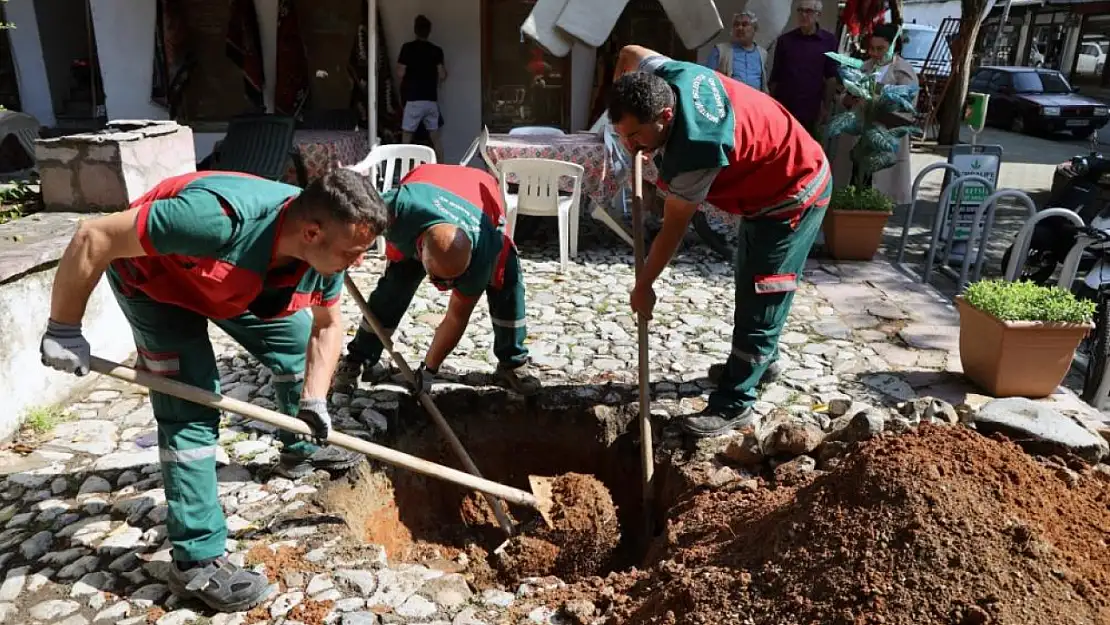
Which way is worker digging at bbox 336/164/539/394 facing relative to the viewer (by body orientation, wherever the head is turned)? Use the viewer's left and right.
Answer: facing the viewer

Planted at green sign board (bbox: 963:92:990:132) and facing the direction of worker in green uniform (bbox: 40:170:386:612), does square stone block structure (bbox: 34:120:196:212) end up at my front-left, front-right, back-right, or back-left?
front-right

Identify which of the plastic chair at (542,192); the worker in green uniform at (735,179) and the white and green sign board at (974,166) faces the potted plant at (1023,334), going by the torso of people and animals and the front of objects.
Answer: the white and green sign board

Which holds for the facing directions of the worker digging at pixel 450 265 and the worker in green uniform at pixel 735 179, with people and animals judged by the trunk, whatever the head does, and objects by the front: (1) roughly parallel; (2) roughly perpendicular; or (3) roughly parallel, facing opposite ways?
roughly perpendicular

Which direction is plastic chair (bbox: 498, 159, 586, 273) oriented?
away from the camera

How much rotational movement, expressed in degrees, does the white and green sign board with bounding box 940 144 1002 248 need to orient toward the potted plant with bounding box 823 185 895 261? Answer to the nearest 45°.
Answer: approximately 45° to its right

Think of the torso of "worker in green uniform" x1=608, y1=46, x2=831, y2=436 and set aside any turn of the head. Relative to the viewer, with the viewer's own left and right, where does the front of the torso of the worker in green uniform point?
facing to the left of the viewer

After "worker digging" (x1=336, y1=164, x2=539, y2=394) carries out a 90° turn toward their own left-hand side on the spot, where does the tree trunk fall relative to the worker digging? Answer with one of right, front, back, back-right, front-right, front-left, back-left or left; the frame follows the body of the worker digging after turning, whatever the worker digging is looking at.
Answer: front-left

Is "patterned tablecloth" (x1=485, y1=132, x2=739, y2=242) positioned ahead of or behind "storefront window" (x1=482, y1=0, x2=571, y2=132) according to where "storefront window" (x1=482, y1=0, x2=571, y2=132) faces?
ahead

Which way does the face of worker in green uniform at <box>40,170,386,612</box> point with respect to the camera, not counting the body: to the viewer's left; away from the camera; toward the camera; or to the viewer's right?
to the viewer's right

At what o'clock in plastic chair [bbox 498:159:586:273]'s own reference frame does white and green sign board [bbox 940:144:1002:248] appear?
The white and green sign board is roughly at 3 o'clock from the plastic chair.

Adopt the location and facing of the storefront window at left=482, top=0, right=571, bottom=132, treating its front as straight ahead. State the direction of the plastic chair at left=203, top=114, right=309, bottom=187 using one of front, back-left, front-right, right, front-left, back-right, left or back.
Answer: front-right

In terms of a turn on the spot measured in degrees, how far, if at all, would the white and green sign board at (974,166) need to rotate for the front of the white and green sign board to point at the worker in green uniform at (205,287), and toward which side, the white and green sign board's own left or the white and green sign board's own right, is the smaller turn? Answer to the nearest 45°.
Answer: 0° — it already faces them

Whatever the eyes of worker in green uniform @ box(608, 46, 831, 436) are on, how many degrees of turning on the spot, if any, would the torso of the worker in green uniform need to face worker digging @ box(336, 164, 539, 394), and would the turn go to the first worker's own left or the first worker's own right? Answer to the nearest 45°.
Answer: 0° — they already face them

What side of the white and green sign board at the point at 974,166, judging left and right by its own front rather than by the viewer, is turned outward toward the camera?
front

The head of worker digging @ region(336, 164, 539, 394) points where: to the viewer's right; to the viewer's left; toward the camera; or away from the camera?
toward the camera

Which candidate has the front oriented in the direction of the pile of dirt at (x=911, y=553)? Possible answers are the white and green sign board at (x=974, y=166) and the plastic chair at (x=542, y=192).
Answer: the white and green sign board
